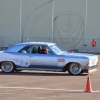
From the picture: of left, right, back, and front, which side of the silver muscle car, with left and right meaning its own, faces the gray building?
left

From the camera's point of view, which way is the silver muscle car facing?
to the viewer's right
